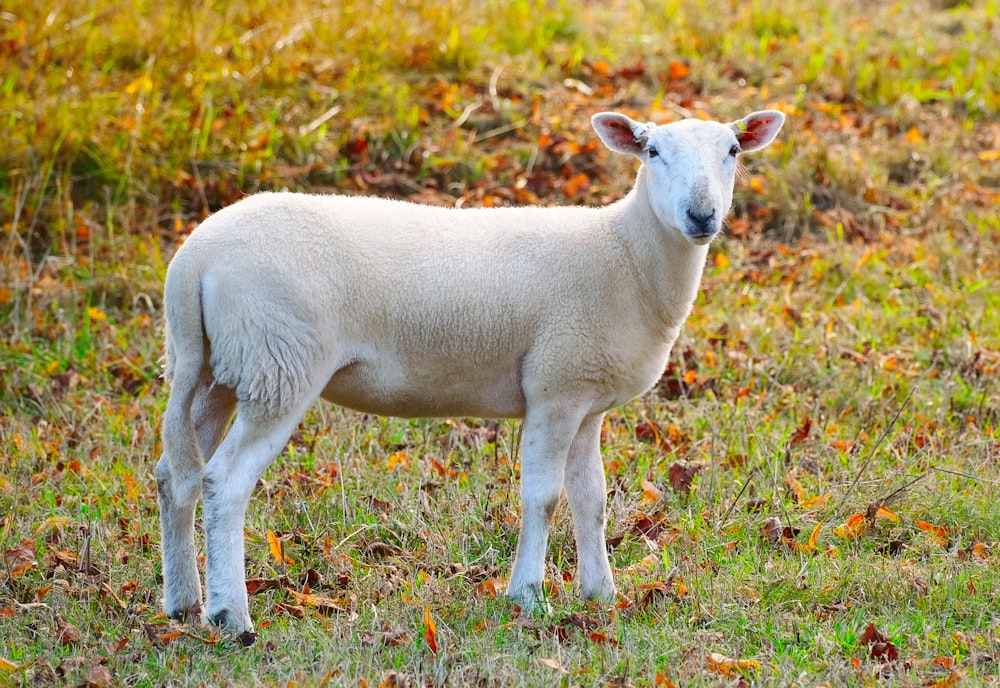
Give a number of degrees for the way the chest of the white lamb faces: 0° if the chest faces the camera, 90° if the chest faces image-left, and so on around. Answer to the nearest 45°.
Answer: approximately 270°

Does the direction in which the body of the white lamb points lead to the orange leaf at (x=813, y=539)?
yes

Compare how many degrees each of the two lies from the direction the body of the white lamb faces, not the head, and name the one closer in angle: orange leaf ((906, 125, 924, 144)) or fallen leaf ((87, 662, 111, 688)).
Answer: the orange leaf

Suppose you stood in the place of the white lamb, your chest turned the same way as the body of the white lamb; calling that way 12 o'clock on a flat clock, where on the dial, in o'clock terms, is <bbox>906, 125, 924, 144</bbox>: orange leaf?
The orange leaf is roughly at 10 o'clock from the white lamb.

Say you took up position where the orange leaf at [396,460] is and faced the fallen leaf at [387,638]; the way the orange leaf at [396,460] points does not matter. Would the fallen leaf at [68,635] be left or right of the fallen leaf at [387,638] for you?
right

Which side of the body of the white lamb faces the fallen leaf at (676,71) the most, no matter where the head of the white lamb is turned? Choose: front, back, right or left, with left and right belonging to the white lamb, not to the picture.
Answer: left

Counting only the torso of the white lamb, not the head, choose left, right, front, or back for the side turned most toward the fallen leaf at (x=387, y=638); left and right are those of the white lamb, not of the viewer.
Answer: right

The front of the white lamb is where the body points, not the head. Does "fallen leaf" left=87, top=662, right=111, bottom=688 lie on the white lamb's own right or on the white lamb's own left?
on the white lamb's own right

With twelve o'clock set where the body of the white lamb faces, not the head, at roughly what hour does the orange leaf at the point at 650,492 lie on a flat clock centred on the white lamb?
The orange leaf is roughly at 11 o'clock from the white lamb.

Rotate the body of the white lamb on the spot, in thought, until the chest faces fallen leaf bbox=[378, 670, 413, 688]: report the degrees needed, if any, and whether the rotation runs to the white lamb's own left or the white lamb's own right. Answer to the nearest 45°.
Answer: approximately 90° to the white lamb's own right
